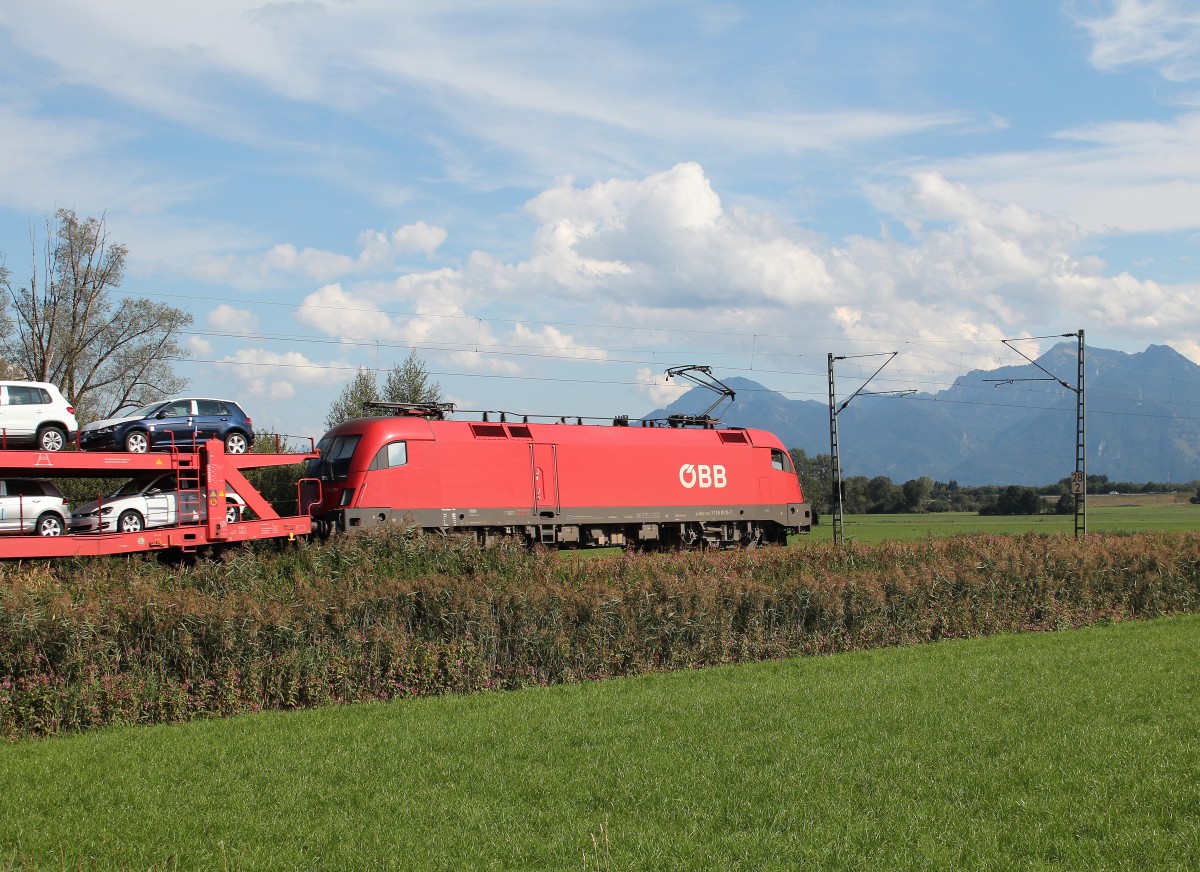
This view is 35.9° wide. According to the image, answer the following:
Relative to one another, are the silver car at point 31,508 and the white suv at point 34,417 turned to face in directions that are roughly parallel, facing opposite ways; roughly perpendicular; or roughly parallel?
roughly parallel

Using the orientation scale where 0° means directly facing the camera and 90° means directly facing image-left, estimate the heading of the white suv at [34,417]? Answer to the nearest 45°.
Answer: approximately 90°

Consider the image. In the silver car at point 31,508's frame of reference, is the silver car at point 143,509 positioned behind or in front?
behind

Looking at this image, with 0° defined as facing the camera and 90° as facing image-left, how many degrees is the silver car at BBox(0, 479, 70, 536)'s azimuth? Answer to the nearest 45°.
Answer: approximately 90°

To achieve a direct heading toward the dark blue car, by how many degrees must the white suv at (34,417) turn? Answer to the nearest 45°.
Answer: approximately 135° to its right

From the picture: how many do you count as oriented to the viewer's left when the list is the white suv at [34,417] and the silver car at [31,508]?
2

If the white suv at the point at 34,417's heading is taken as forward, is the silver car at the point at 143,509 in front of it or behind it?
behind
